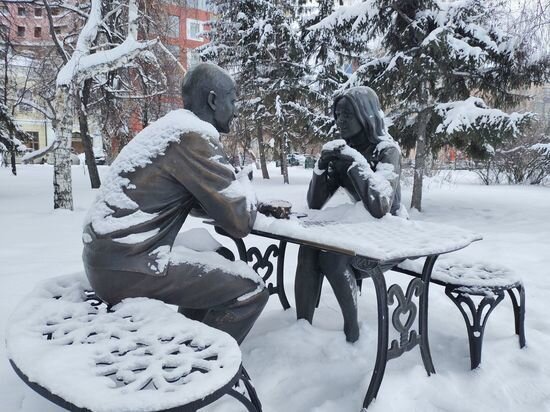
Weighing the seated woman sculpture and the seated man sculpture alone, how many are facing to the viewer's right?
1

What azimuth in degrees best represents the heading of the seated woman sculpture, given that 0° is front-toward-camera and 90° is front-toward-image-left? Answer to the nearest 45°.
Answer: approximately 45°

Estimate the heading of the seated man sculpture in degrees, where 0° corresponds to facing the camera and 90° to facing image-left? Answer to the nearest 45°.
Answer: approximately 270°

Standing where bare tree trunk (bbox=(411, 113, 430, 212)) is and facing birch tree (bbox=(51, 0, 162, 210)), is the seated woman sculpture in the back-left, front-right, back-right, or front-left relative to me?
front-left

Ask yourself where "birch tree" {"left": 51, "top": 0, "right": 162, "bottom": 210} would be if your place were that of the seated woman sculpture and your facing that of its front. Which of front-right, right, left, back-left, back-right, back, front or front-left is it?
right

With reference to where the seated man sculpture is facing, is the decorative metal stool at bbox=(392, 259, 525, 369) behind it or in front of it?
in front

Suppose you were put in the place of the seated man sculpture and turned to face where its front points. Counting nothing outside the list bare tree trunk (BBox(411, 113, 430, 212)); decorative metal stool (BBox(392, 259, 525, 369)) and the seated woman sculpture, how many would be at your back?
0

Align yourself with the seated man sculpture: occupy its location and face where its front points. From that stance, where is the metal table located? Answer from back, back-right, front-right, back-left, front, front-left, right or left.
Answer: front

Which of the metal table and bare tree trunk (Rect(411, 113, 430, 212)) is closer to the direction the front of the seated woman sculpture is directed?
the metal table

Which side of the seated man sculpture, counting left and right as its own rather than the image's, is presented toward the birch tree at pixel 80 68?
left

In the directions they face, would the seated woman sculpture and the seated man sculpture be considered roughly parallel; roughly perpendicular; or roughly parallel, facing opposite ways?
roughly parallel, facing opposite ways

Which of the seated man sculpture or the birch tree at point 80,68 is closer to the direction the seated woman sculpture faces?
the seated man sculpture

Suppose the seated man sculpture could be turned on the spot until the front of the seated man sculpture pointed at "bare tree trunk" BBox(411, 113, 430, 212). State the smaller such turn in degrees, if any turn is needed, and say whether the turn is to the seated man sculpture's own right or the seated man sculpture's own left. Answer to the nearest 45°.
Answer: approximately 45° to the seated man sculpture's own left

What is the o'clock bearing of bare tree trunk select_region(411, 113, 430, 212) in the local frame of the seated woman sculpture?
The bare tree trunk is roughly at 5 o'clock from the seated woman sculpture.
